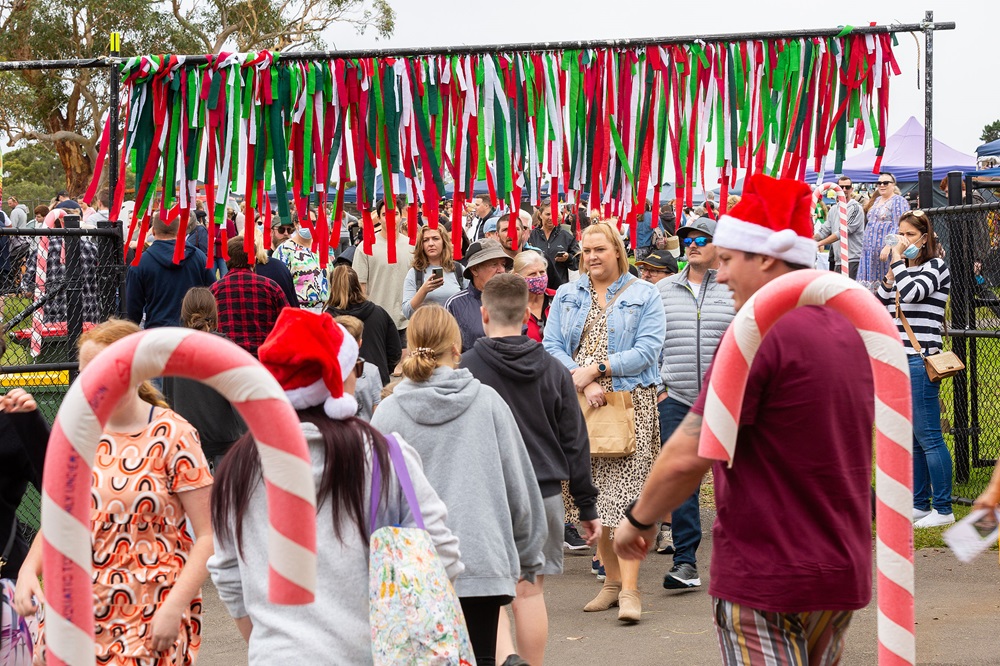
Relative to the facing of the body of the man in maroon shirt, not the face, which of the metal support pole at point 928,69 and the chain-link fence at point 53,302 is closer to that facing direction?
the chain-link fence

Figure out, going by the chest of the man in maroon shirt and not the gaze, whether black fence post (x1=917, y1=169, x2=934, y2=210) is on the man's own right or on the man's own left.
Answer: on the man's own right

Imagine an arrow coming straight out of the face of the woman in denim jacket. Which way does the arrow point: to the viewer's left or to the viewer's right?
to the viewer's left

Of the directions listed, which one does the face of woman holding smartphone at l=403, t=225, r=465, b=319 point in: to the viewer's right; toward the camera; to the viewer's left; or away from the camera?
toward the camera

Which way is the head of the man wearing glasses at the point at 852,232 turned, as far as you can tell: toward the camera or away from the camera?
toward the camera

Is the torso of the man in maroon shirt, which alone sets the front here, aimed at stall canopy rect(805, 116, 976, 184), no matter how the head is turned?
no

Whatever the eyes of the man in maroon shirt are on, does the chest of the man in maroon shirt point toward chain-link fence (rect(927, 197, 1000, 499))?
no

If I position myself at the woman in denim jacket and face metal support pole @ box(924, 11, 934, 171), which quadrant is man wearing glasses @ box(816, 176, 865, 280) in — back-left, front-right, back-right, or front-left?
front-left

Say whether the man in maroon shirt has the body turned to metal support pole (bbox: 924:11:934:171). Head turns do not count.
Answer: no

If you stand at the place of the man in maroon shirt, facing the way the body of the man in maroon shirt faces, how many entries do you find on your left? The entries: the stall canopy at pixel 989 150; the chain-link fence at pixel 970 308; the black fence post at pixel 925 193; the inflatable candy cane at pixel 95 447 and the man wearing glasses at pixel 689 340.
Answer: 1
